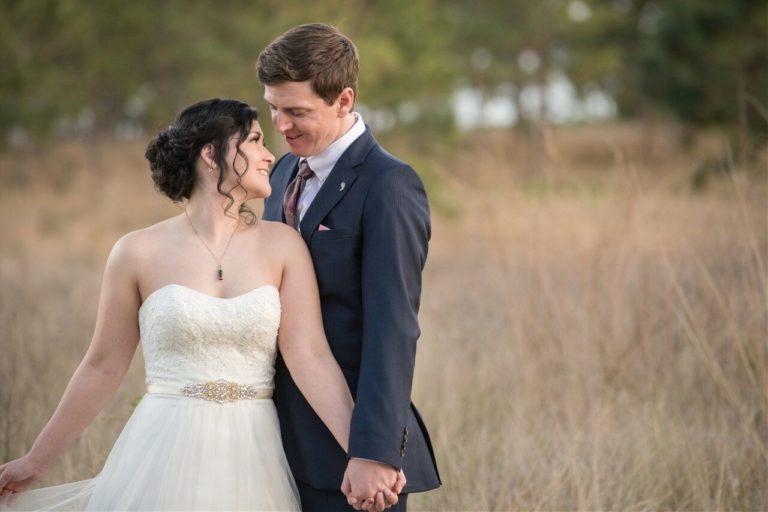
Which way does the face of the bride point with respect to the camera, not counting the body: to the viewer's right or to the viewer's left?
to the viewer's right

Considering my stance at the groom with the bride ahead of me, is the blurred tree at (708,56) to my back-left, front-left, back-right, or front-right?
back-right

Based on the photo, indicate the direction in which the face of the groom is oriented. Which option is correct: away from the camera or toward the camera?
toward the camera

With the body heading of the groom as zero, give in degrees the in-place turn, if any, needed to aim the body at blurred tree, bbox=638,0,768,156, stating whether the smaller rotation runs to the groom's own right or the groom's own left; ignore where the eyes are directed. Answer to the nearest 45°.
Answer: approximately 180°

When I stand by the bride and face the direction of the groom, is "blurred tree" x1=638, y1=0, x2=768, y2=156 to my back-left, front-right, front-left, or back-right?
front-left

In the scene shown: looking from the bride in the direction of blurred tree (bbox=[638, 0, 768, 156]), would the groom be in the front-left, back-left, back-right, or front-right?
front-right

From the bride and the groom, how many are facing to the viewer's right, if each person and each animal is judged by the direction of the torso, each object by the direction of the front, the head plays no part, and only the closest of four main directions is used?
0

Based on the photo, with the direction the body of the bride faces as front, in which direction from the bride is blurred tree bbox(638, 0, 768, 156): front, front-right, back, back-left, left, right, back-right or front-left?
back-left

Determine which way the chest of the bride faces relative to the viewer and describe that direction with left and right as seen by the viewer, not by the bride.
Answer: facing the viewer
